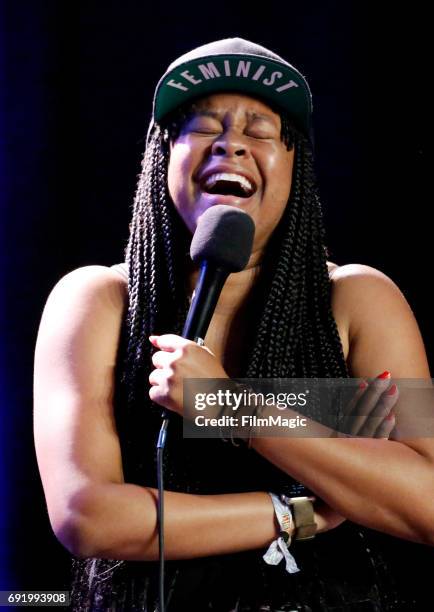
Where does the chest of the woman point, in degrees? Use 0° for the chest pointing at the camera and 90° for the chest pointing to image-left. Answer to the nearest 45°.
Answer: approximately 0°
